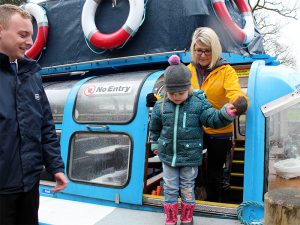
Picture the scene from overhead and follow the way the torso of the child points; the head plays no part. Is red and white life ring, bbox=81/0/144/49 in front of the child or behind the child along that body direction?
behind

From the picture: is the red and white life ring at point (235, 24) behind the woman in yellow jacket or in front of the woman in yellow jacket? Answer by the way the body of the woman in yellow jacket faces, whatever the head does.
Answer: behind

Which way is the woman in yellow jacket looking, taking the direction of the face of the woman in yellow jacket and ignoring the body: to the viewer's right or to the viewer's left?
to the viewer's left

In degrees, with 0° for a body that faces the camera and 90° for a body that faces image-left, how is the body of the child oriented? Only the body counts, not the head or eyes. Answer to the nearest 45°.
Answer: approximately 0°

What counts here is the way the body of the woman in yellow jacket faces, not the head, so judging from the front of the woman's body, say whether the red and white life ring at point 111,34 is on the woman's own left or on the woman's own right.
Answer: on the woman's own right

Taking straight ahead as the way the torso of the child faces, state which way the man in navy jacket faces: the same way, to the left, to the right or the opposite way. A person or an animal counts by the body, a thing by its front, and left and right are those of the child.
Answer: to the left

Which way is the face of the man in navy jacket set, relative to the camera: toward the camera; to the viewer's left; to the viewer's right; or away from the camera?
to the viewer's right

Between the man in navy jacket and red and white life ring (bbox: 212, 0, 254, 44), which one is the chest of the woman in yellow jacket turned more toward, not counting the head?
the man in navy jacket

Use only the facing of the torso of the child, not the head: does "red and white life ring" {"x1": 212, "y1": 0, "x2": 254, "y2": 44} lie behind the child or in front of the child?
behind

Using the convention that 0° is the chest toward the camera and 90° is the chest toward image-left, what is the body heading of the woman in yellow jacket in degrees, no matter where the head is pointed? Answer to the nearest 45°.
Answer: approximately 45°
